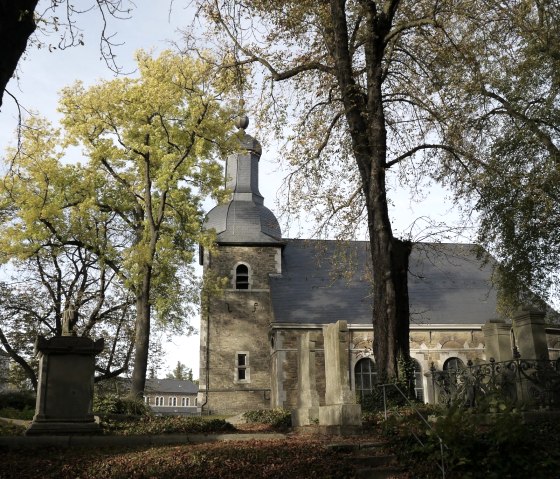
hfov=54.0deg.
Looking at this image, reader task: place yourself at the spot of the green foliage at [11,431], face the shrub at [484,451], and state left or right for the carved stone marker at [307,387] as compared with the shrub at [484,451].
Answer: left

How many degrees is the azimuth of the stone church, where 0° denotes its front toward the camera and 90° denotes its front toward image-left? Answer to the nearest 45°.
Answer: approximately 90°

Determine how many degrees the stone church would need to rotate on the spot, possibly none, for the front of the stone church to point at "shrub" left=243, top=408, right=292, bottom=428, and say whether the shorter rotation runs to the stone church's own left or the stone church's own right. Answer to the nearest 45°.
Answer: approximately 90° to the stone church's own left

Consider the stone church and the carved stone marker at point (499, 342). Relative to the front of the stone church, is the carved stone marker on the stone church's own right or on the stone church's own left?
on the stone church's own left

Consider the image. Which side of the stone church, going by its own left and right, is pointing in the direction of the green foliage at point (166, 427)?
left

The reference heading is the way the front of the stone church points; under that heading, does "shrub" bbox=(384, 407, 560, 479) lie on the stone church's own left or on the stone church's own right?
on the stone church's own left

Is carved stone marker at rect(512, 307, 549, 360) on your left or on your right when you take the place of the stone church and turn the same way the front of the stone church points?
on your left

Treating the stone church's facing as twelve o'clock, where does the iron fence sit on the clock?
The iron fence is roughly at 8 o'clock from the stone church.
